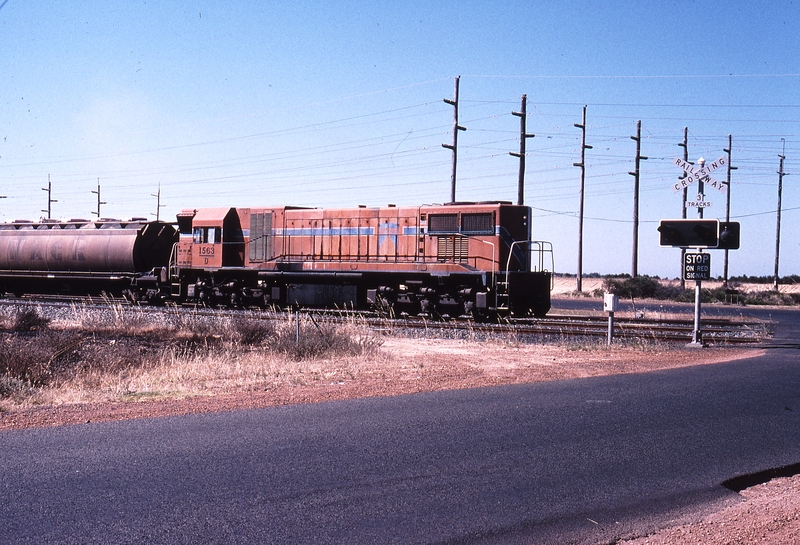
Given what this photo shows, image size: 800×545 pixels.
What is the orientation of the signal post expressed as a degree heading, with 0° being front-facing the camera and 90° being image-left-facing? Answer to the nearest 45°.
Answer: approximately 0°

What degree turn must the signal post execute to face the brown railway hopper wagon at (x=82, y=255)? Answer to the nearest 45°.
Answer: approximately 90° to its right

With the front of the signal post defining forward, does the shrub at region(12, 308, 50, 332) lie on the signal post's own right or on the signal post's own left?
on the signal post's own right

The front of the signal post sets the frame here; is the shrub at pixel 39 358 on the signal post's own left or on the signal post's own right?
on the signal post's own right

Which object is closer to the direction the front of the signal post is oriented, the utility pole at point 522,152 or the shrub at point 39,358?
the shrub

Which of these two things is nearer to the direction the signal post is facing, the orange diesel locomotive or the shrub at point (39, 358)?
the shrub

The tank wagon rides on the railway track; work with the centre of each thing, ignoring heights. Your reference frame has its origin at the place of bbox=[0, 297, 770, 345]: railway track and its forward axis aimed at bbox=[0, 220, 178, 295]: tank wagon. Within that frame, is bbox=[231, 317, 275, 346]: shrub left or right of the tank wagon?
left

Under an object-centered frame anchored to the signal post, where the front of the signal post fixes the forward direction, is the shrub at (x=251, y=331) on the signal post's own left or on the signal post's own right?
on the signal post's own right
